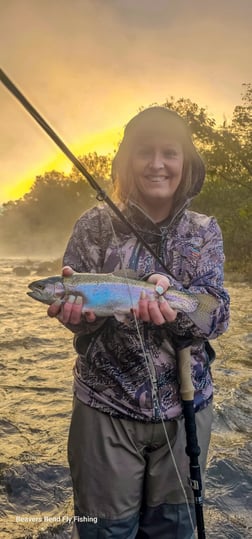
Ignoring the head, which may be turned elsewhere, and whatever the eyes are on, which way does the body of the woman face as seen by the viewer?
toward the camera

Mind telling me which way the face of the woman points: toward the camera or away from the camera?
toward the camera
